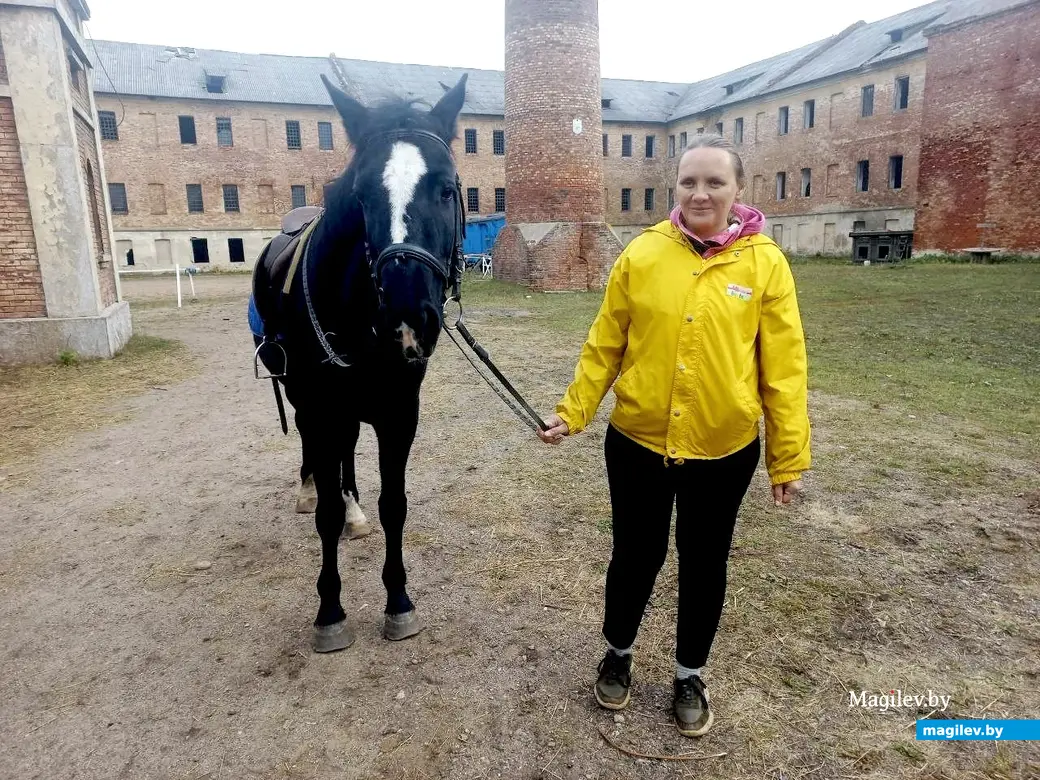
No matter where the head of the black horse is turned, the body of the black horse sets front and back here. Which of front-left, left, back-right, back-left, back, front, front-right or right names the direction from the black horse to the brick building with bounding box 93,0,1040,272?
back

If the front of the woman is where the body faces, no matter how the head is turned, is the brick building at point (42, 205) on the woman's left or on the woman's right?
on the woman's right

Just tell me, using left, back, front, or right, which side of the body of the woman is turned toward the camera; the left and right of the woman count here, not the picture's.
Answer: front

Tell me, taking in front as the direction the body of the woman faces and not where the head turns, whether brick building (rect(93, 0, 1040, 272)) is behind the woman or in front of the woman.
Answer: behind

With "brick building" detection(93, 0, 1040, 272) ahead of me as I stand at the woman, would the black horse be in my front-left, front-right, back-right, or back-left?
front-left

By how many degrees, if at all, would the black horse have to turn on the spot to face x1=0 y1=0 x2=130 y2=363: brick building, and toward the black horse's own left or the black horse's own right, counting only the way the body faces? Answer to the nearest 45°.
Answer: approximately 135° to the black horse's own right

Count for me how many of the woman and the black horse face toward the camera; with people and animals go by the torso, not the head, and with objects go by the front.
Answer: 2

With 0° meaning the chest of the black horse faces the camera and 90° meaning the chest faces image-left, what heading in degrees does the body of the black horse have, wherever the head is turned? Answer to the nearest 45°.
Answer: approximately 0°

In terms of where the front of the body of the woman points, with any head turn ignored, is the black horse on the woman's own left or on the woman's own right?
on the woman's own right
